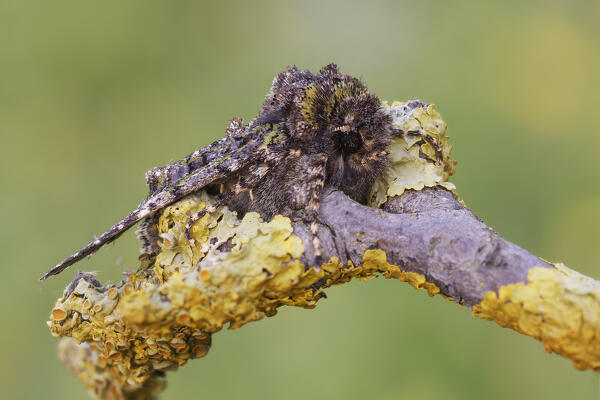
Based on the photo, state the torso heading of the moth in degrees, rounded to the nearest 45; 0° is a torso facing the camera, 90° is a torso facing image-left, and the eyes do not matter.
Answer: approximately 315°
